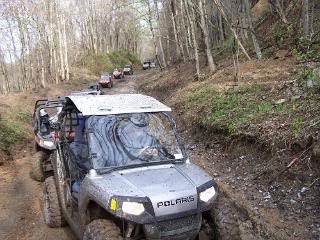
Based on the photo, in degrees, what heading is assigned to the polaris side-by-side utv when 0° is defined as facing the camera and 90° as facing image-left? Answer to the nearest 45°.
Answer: approximately 315°

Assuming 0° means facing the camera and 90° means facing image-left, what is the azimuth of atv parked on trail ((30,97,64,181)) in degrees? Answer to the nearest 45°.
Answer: approximately 0°

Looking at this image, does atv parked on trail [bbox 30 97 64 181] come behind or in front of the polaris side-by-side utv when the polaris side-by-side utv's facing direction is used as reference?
behind

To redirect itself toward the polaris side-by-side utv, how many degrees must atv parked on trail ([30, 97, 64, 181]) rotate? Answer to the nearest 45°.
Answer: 0° — it already faces it
